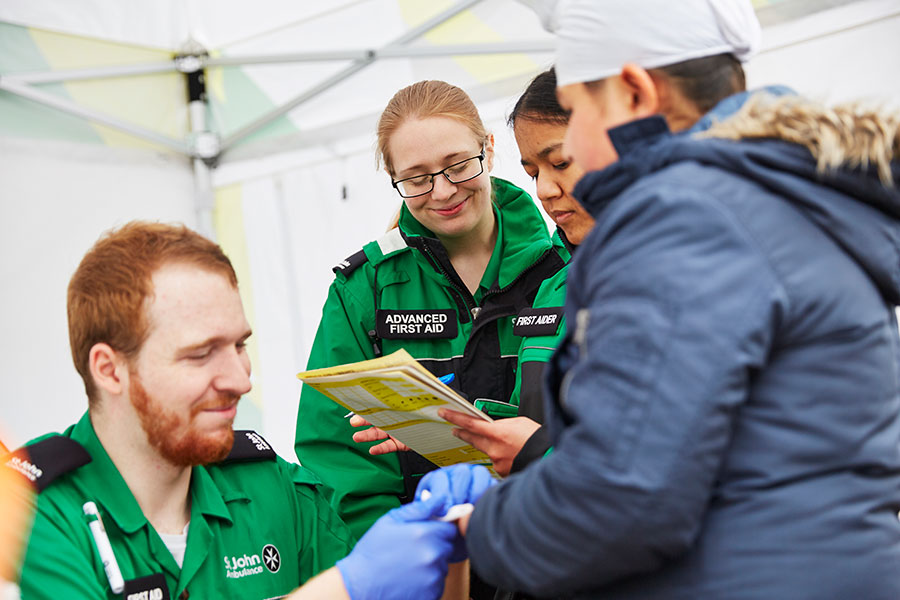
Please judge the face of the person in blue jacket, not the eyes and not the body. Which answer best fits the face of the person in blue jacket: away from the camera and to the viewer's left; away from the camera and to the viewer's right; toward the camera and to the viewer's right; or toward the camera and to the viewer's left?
away from the camera and to the viewer's left

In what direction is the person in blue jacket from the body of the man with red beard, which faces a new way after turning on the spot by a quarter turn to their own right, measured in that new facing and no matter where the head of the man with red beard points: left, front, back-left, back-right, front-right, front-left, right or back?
left

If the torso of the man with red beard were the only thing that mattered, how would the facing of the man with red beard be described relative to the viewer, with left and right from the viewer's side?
facing the viewer and to the right of the viewer

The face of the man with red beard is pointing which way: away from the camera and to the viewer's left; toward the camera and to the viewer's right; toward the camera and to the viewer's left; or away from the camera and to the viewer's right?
toward the camera and to the viewer's right
